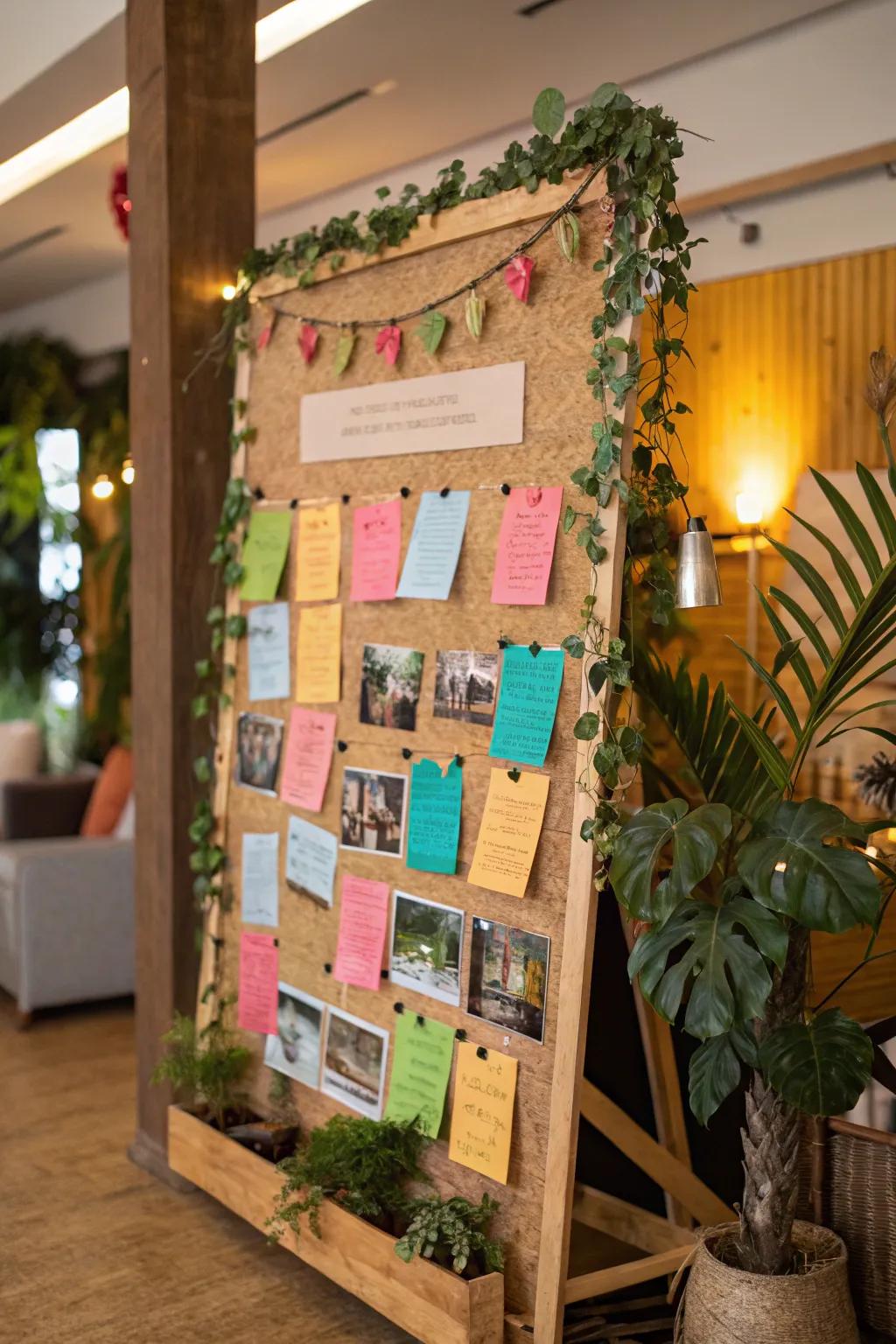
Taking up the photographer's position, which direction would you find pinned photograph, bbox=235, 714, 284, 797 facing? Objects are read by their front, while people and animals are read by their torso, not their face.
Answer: facing the viewer and to the left of the viewer

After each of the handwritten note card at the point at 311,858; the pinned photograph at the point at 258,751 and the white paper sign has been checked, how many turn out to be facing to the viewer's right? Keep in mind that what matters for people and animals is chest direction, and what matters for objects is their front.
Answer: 0

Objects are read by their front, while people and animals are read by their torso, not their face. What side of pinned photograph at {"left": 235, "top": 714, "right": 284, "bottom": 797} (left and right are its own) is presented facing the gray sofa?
right

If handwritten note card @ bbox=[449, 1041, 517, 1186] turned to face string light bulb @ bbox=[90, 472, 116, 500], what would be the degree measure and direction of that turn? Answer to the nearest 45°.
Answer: approximately 90° to its right

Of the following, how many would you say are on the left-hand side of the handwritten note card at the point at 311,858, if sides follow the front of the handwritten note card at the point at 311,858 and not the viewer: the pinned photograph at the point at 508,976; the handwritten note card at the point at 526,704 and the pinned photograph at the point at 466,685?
3

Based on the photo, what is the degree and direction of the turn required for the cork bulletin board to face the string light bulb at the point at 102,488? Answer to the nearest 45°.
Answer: approximately 90° to its right

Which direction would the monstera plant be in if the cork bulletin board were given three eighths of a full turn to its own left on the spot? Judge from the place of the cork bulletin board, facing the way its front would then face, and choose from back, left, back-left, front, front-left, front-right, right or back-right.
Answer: front-right
